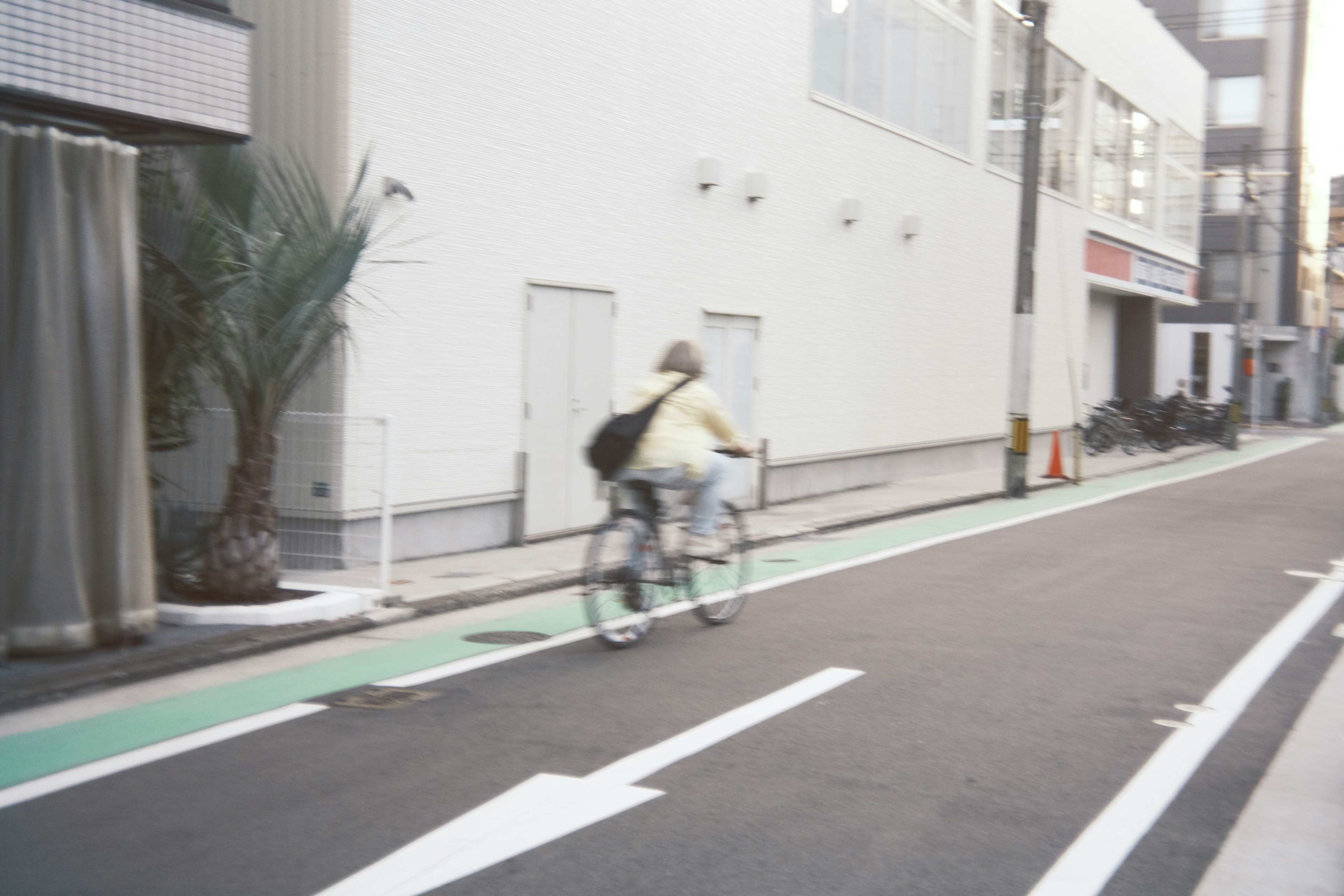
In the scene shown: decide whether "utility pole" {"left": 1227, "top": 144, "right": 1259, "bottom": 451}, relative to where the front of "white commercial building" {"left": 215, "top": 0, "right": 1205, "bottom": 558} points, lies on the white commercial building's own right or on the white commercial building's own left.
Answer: on the white commercial building's own left

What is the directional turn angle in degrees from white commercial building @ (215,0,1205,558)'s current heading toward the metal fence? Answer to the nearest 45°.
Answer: approximately 90° to its right

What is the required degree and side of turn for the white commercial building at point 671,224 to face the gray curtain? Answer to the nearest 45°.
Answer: approximately 45° to its right

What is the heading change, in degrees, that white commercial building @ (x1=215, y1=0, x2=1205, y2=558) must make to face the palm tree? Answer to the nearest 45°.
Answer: approximately 45° to its right

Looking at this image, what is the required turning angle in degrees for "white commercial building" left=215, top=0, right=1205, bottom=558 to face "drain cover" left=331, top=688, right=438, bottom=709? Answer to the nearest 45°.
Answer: approximately 45° to its right

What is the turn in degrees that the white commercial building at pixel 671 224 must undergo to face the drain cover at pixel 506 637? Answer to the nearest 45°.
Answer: approximately 45° to its right

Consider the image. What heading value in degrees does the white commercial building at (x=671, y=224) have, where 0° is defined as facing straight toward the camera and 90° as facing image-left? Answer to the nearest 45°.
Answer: approximately 315°

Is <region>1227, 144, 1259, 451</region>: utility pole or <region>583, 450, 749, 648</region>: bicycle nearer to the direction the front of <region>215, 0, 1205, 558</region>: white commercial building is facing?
the bicycle
